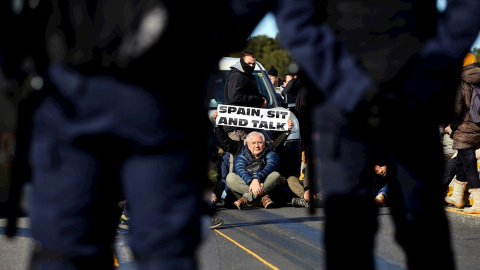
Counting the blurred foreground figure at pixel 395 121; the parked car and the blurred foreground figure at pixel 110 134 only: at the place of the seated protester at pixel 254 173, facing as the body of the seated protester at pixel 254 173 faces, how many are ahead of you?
2

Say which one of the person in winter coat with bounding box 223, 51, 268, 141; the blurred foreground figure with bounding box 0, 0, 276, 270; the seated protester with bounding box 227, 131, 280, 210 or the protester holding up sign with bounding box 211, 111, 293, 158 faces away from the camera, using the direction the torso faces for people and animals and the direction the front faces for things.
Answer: the blurred foreground figure

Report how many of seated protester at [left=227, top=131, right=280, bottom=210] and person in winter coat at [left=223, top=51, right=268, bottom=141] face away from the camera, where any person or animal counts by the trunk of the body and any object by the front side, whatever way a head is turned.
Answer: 0

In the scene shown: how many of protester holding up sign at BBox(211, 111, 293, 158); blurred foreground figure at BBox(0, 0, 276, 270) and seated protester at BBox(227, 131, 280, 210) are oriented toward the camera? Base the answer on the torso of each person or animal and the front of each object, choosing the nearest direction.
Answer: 2

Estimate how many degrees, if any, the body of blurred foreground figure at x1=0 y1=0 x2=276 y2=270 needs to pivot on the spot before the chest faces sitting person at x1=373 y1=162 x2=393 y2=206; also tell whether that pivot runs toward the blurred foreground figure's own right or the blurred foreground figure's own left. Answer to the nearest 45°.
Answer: approximately 45° to the blurred foreground figure's own right

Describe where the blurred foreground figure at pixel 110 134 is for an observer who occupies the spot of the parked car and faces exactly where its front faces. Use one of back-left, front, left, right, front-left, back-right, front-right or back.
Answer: front-right

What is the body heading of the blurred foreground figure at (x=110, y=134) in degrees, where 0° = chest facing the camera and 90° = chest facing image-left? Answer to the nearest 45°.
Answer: approximately 180°

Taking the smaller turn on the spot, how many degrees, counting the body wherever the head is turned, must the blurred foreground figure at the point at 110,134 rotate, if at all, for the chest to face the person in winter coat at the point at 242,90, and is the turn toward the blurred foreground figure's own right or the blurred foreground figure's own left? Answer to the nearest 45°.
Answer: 0° — they already face them
